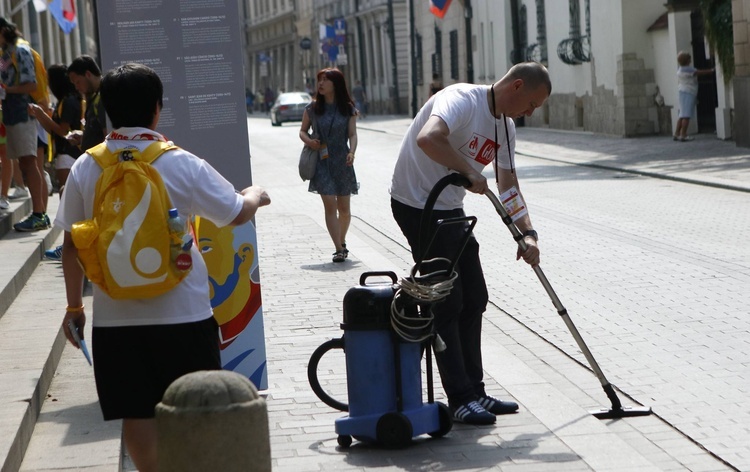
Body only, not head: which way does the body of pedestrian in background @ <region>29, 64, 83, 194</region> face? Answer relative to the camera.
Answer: to the viewer's left

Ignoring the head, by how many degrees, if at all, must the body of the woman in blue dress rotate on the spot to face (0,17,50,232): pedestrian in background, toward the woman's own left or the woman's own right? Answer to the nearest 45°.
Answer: approximately 90° to the woman's own right

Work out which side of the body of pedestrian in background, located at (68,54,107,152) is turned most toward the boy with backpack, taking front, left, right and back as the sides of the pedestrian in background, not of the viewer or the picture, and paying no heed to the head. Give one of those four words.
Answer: left

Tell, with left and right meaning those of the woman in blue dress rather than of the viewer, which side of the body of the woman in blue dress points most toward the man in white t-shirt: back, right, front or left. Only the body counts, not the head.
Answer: front

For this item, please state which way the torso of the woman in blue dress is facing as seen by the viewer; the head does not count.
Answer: toward the camera

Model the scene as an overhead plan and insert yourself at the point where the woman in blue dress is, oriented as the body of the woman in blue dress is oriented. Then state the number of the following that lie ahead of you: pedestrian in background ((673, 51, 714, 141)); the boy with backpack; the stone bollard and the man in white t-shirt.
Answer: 3

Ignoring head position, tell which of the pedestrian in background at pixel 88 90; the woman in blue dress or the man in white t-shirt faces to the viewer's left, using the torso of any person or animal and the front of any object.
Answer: the pedestrian in background

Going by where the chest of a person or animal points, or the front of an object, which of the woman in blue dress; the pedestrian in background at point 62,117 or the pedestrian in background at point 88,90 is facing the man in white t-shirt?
the woman in blue dress

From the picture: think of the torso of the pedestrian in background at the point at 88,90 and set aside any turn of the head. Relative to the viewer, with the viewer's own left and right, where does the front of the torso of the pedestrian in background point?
facing to the left of the viewer

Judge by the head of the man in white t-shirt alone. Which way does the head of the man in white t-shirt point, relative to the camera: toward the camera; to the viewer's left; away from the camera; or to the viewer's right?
to the viewer's right

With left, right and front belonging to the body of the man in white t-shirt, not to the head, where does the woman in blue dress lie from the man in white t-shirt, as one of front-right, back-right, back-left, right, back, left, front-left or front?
back-left

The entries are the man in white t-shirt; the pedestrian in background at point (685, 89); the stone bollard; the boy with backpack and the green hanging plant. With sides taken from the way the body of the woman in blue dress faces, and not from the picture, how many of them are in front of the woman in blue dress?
3

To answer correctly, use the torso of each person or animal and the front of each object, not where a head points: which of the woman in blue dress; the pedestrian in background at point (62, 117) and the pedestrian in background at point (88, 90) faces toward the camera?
the woman in blue dress

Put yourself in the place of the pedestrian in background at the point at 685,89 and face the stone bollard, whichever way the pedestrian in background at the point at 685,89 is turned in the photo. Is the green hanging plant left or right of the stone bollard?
left

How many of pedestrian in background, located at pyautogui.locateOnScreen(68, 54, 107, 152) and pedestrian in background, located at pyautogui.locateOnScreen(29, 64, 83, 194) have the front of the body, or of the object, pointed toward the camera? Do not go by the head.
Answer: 0

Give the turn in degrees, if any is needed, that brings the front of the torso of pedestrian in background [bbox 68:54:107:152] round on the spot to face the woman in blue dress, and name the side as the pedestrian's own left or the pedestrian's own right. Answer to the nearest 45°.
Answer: approximately 135° to the pedestrian's own right

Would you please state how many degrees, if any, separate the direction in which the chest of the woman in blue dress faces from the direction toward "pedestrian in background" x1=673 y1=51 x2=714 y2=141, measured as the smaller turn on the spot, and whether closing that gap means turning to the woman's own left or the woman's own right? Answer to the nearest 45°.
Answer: approximately 135° to the woman's own left

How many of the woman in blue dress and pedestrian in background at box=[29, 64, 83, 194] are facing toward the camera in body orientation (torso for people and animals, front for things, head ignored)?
1
